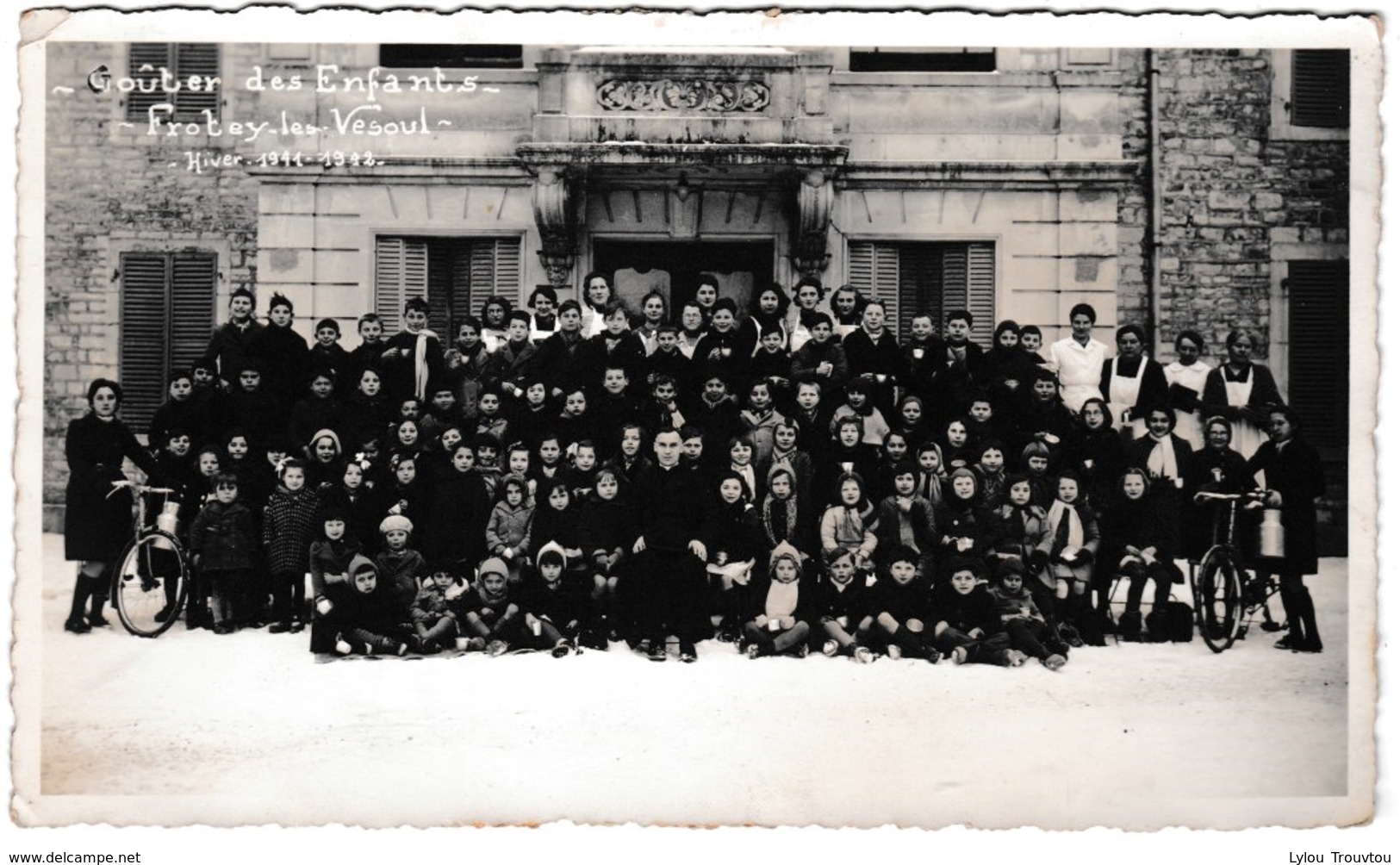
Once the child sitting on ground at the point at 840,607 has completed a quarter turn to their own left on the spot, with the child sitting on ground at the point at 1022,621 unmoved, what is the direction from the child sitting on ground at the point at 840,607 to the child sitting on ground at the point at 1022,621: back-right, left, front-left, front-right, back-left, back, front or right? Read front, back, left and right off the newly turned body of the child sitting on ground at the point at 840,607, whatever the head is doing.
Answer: front

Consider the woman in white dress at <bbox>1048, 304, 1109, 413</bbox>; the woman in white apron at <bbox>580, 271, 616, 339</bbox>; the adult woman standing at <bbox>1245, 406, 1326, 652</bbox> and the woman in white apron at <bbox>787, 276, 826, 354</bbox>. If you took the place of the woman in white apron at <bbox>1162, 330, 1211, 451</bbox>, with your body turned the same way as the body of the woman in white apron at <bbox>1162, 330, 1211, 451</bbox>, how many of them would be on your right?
3

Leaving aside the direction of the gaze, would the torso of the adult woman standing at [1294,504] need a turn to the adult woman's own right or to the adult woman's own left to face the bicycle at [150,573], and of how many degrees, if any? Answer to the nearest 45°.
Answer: approximately 45° to the adult woman's own right

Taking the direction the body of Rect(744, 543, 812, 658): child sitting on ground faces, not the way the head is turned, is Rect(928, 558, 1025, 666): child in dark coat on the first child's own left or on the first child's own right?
on the first child's own left

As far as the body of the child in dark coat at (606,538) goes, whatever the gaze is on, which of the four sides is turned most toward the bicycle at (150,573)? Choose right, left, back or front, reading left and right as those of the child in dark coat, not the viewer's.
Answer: right

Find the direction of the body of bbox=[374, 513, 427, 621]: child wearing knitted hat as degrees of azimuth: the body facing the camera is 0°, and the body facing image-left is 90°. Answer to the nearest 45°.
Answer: approximately 0°
